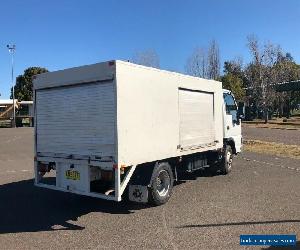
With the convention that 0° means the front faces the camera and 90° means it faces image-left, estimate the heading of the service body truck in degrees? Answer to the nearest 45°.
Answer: approximately 225°
